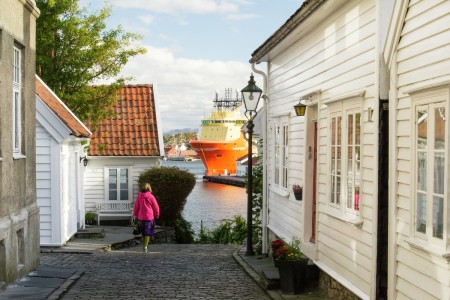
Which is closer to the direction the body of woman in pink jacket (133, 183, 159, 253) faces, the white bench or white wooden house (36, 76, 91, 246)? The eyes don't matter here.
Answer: the white bench

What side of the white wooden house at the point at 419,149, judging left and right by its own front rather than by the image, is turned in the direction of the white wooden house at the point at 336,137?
right

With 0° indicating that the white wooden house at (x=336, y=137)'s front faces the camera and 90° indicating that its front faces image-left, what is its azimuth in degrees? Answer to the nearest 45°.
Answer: approximately 45°

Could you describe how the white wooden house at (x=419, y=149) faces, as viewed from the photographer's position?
facing the viewer and to the left of the viewer

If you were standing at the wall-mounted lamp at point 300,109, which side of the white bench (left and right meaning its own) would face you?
front

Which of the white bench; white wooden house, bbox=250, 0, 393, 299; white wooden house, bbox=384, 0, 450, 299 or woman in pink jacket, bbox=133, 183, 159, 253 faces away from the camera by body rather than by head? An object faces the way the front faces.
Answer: the woman in pink jacket

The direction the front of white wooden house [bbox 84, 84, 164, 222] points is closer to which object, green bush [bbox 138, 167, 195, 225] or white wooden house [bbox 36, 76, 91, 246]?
the white wooden house

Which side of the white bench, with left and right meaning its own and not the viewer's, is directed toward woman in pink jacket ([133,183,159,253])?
front

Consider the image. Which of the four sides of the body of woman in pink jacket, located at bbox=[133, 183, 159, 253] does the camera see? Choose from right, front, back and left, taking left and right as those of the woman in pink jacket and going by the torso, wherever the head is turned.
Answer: back
